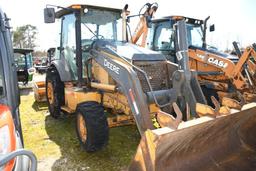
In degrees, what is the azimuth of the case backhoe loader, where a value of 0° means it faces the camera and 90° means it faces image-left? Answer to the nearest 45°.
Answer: approximately 315°

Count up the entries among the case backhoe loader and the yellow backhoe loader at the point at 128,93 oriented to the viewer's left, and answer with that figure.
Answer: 0

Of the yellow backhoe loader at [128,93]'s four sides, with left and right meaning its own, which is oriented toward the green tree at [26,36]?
back

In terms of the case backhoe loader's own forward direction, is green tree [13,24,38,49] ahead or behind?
behind

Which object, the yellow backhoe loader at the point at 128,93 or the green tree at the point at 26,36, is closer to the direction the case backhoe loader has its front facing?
the yellow backhoe loader

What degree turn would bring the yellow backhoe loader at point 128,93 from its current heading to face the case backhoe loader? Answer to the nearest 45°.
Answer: approximately 90° to its left
